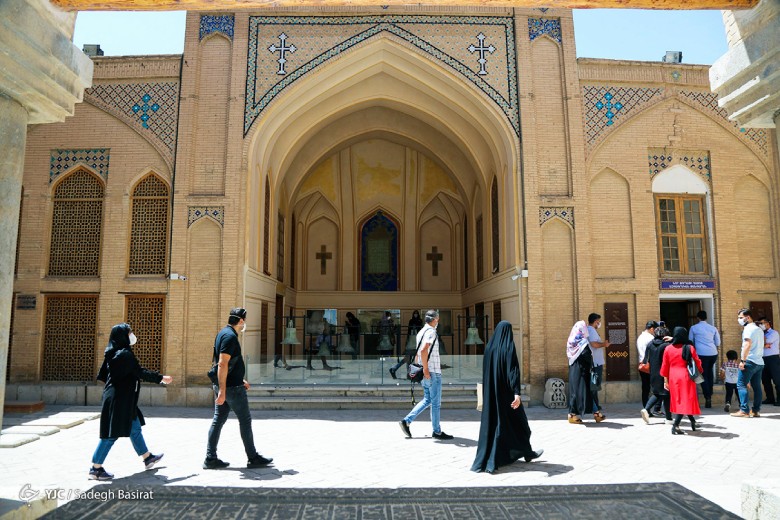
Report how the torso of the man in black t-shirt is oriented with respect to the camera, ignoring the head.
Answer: to the viewer's right

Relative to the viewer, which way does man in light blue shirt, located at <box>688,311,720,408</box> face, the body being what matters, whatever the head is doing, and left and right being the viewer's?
facing away from the viewer

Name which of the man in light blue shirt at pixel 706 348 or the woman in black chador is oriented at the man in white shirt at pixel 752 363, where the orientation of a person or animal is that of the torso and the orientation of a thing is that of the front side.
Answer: the woman in black chador

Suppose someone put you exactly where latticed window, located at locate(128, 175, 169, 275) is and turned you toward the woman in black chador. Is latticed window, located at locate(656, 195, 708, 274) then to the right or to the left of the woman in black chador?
left

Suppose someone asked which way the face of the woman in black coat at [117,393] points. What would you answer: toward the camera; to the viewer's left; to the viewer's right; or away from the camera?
to the viewer's right

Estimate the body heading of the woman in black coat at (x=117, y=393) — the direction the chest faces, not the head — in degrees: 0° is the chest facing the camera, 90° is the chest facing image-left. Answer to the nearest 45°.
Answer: approximately 270°

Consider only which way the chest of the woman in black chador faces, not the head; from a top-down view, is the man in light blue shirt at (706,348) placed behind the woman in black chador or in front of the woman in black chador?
in front

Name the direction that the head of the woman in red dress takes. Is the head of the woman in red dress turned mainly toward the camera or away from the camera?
away from the camera

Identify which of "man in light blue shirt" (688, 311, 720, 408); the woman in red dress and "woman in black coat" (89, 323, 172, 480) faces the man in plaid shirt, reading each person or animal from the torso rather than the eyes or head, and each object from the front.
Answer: the woman in black coat

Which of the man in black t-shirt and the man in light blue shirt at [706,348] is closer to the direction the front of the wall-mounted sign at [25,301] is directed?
the man in black t-shirt

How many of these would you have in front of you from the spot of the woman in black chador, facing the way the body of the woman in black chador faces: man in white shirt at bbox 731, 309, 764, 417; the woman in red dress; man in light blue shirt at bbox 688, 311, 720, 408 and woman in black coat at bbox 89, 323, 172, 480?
3

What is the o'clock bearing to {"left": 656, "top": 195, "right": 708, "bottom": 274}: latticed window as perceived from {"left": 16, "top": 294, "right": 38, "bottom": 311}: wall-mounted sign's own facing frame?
The latticed window is roughly at 10 o'clock from the wall-mounted sign.
